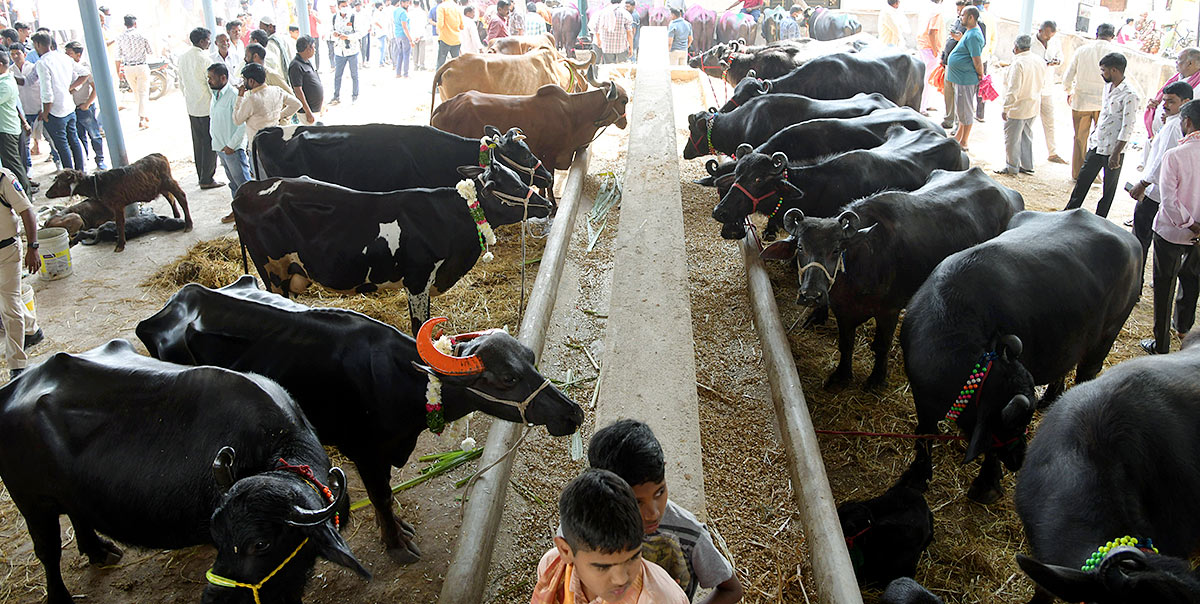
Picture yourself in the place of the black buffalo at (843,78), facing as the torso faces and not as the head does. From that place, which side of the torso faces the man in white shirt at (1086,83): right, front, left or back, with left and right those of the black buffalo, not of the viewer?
back

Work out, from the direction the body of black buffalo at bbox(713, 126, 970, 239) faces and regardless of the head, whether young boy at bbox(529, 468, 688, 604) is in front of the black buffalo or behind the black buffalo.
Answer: in front

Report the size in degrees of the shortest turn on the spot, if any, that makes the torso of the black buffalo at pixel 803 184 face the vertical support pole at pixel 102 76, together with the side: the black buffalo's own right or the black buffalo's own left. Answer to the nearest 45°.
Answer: approximately 45° to the black buffalo's own right

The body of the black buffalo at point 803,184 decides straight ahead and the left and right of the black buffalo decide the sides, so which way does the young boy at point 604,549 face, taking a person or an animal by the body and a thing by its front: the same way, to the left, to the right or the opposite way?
to the left

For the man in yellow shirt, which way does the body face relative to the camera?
away from the camera

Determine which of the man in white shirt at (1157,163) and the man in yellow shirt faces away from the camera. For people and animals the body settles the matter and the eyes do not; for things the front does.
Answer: the man in yellow shirt

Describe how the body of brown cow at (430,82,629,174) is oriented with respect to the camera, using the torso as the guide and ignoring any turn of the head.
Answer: to the viewer's right

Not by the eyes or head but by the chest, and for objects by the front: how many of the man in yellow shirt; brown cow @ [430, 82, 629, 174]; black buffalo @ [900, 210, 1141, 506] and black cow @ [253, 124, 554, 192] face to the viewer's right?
2

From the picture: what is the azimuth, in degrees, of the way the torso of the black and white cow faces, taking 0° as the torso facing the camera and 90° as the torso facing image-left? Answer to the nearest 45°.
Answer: approximately 270°

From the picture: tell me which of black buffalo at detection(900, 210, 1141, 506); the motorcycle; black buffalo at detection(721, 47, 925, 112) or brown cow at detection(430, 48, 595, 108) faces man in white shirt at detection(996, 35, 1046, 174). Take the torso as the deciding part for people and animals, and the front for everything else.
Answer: the brown cow

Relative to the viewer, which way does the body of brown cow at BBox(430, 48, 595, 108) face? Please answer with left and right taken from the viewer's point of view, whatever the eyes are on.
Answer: facing to the right of the viewer

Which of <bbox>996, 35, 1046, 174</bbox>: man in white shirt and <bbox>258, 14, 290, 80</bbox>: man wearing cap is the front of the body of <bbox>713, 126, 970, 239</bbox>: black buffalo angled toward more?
the man wearing cap
